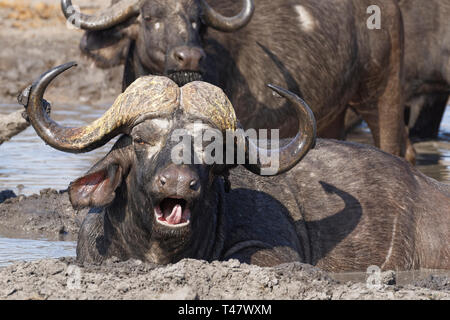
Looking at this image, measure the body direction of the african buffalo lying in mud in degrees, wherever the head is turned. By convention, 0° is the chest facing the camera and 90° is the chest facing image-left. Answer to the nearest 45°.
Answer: approximately 45°

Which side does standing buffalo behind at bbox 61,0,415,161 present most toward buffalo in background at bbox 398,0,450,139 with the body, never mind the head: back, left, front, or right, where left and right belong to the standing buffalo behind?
back

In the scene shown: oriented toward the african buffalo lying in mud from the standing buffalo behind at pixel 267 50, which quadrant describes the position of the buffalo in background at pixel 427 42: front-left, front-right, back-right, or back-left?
back-left

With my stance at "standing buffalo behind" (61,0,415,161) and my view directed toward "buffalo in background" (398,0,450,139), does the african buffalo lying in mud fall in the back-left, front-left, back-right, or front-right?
back-right

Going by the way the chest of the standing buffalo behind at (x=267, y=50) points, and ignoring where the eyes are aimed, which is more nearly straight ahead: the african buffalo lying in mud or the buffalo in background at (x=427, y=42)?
the african buffalo lying in mud
